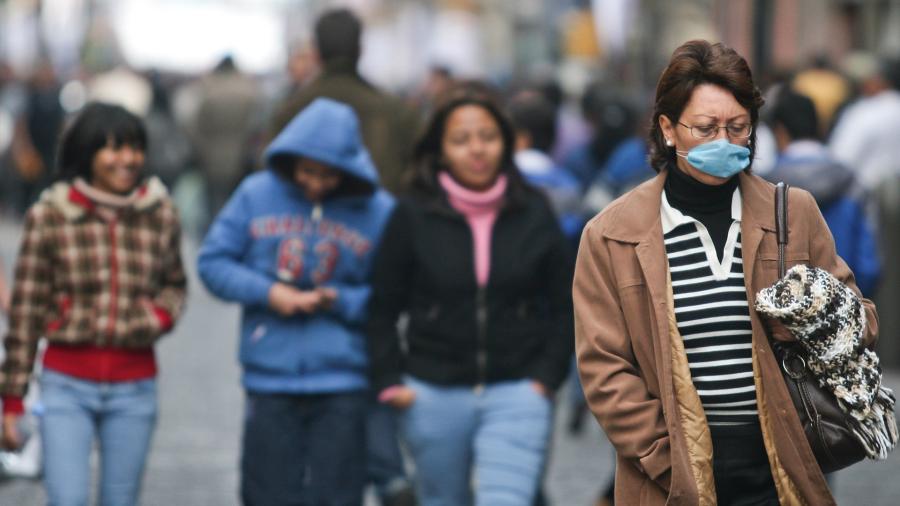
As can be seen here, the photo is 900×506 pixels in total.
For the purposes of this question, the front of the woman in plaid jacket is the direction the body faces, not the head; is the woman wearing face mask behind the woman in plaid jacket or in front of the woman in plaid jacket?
in front

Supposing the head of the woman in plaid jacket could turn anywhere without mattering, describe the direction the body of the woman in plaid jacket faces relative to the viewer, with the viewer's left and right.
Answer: facing the viewer

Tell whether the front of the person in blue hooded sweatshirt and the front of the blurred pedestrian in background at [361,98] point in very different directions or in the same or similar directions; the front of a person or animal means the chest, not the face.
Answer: very different directions

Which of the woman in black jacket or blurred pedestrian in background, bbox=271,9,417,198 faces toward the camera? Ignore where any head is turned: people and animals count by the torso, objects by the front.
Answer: the woman in black jacket

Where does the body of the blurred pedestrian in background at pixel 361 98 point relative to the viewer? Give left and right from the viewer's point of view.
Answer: facing away from the viewer

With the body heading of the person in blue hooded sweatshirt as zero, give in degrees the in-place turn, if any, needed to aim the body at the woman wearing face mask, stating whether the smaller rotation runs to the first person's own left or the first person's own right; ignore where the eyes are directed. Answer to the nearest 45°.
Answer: approximately 45° to the first person's own left

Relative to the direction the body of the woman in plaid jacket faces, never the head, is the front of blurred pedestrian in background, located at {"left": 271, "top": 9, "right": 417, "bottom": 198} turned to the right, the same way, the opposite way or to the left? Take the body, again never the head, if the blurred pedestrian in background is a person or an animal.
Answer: the opposite way

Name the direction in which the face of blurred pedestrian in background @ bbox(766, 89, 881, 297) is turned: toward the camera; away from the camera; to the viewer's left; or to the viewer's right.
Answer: away from the camera

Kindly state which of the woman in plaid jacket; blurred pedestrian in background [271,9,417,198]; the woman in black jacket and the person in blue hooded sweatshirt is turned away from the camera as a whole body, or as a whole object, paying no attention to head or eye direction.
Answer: the blurred pedestrian in background

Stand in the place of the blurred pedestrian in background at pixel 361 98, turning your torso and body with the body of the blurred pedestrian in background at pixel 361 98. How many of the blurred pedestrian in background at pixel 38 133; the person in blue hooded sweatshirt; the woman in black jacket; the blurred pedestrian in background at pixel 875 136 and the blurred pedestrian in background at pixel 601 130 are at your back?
2

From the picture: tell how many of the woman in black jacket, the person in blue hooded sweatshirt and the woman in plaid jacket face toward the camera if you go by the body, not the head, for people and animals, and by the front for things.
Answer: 3

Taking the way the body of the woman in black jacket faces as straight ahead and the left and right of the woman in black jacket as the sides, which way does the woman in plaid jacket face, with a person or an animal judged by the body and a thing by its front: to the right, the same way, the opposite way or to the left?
the same way

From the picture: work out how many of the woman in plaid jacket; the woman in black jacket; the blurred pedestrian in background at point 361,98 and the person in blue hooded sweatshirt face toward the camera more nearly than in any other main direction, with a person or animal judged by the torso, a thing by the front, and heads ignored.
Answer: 3

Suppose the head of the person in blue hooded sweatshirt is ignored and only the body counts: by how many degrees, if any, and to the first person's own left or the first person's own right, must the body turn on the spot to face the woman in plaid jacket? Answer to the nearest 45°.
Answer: approximately 90° to the first person's own right

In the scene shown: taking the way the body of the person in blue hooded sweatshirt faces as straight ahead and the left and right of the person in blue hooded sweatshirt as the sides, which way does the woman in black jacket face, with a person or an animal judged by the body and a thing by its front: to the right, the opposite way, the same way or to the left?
the same way

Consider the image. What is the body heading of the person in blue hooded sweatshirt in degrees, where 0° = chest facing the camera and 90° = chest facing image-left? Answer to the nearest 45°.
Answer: approximately 0°

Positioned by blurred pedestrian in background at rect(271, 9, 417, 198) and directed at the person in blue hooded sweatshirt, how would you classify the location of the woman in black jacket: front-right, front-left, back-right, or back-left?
front-left

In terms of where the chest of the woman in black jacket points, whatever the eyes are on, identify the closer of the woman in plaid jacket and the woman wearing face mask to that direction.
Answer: the woman wearing face mask

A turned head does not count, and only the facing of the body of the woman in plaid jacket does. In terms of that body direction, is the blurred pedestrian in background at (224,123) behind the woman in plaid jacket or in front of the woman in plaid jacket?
behind
